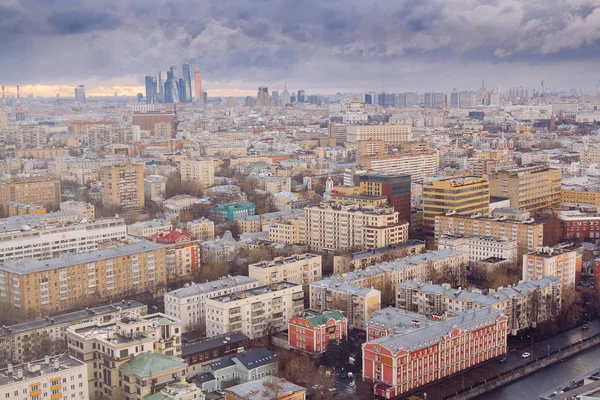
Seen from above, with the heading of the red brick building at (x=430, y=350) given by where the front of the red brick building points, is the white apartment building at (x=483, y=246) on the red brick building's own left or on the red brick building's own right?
on the red brick building's own left

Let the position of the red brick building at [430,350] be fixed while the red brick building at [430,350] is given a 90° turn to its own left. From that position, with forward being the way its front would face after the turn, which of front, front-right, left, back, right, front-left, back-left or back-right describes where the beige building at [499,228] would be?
front-left

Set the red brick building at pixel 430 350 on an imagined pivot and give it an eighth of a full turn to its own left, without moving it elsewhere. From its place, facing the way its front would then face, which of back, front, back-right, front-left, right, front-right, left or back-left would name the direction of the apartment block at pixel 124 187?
back-left

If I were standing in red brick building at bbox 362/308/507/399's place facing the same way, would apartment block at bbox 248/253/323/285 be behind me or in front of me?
behind

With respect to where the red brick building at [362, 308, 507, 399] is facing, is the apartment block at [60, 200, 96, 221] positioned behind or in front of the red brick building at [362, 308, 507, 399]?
behind

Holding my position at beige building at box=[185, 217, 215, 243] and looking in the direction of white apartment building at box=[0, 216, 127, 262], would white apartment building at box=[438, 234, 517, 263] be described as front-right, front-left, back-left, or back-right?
back-left

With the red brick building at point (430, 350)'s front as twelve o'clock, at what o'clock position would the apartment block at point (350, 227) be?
The apartment block is roughly at 7 o'clock from the red brick building.

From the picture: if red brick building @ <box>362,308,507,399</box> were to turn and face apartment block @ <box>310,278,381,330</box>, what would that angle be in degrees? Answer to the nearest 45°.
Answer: approximately 180°

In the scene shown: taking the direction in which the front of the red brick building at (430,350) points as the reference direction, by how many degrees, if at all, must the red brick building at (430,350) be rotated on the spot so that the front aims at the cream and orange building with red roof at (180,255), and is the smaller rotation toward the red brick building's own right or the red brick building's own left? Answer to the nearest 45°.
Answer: approximately 180°

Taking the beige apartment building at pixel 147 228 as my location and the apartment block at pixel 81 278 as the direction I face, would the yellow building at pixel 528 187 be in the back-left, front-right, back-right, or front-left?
back-left

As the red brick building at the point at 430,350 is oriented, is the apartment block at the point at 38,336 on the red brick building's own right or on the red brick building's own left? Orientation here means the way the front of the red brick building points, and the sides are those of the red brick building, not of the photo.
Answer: on the red brick building's own right

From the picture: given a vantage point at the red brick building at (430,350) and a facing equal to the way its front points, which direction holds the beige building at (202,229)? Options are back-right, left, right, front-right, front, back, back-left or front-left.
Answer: back

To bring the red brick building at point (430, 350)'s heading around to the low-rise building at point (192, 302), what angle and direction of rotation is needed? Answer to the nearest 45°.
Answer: approximately 135° to its right

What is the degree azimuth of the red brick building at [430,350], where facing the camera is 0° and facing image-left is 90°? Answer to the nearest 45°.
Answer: approximately 315°

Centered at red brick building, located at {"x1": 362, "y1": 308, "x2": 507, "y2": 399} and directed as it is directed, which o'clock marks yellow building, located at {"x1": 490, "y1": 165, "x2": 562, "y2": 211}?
The yellow building is roughly at 8 o'clock from the red brick building.
